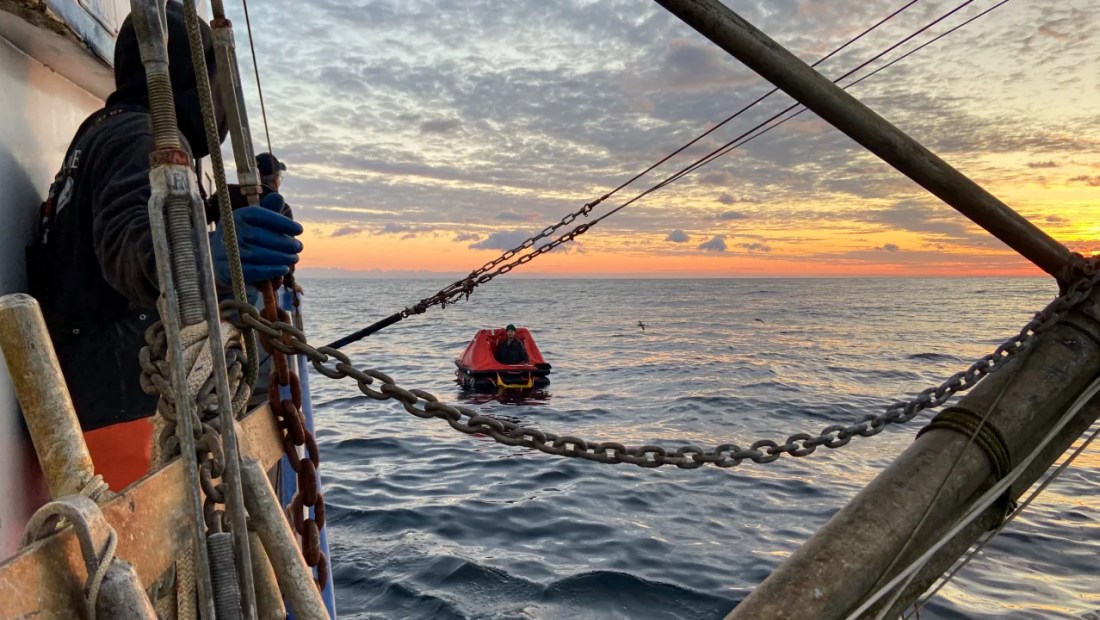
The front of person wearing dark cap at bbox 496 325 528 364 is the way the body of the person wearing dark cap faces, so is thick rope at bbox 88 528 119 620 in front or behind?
in front

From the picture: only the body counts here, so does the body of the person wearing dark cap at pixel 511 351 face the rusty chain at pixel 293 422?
yes

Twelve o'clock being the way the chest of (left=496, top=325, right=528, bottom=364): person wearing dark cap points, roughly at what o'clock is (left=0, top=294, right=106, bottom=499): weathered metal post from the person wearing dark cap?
The weathered metal post is roughly at 12 o'clock from the person wearing dark cap.

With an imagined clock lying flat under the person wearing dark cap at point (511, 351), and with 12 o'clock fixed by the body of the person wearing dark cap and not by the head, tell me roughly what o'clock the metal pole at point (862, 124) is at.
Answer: The metal pole is roughly at 12 o'clock from the person wearing dark cap.

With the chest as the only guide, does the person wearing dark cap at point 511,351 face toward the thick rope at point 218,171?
yes

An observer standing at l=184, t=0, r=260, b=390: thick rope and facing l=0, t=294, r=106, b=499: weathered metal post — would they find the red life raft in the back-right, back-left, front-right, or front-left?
back-right

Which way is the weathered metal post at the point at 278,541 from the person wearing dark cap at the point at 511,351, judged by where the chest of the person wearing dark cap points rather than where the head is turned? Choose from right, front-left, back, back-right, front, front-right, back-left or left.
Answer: front

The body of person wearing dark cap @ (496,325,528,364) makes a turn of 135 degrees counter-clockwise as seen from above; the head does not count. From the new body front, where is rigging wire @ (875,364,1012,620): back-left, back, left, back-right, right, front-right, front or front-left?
back-right

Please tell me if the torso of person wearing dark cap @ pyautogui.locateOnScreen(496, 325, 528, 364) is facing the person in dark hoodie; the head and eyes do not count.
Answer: yes

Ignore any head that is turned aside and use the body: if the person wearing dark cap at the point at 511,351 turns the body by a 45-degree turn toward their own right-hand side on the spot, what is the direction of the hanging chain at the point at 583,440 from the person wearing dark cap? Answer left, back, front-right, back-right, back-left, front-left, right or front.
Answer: front-left

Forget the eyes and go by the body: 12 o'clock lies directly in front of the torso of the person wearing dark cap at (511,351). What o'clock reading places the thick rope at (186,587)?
The thick rope is roughly at 12 o'clock from the person wearing dark cap.

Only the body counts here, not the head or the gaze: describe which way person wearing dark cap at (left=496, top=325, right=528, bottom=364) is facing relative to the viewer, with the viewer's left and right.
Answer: facing the viewer
